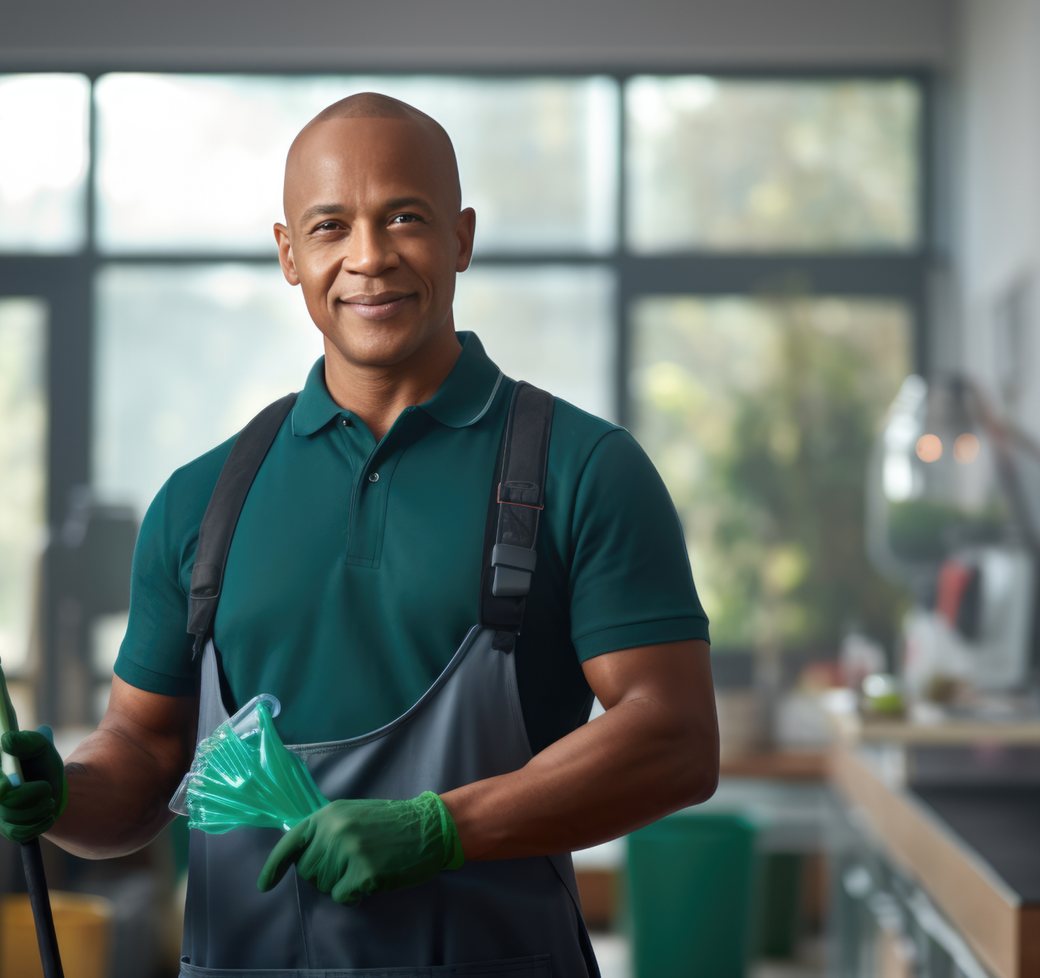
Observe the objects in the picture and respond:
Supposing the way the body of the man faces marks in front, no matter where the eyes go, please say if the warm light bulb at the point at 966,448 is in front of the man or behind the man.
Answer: behind

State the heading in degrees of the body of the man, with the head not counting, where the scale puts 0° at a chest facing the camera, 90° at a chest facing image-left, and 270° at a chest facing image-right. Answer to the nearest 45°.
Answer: approximately 0°

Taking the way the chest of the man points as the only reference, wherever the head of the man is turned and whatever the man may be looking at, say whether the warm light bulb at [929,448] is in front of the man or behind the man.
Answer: behind

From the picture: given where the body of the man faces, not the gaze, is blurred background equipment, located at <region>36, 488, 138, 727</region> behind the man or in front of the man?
behind

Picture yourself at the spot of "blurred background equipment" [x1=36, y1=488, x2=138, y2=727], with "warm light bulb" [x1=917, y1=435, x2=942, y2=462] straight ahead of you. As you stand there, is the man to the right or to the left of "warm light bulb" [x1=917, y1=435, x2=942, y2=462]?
right

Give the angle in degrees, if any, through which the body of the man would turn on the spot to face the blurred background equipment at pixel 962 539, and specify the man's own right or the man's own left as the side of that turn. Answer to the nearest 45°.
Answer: approximately 135° to the man's own left

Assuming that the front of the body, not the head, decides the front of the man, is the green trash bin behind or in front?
behind
